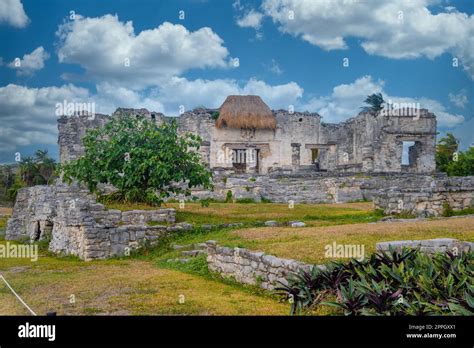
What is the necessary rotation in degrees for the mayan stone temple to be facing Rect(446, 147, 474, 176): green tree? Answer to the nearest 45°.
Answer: approximately 135° to its left

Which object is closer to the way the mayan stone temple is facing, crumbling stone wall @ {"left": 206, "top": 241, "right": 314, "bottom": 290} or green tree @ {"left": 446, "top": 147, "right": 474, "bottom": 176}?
the crumbling stone wall

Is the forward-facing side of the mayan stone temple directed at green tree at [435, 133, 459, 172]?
no

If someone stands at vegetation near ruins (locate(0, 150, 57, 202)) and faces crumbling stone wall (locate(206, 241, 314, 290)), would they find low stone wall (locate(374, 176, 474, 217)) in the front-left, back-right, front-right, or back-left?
front-left

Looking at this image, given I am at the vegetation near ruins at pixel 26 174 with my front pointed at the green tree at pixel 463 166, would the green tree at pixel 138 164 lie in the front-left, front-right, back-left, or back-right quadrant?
front-right

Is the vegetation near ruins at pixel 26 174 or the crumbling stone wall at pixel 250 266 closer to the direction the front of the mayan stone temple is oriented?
the crumbling stone wall

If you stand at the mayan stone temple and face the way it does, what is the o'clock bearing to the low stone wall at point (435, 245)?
The low stone wall is roughly at 12 o'clock from the mayan stone temple.

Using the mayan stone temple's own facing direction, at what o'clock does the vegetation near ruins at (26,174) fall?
The vegetation near ruins is roughly at 4 o'clock from the mayan stone temple.

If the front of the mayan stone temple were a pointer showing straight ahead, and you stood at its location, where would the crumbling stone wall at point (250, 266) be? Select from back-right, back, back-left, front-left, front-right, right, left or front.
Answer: front

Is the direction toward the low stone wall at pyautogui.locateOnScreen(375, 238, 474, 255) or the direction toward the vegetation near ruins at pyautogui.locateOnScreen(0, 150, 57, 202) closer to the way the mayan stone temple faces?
the low stone wall

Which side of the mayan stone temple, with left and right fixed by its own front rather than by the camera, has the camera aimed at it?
front
